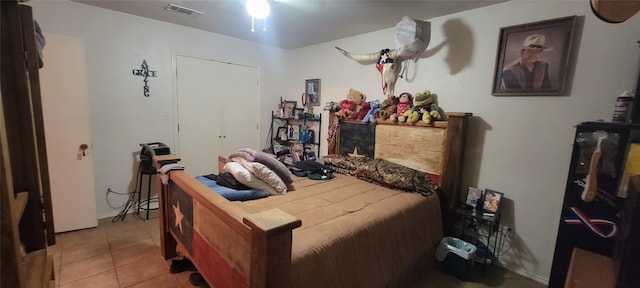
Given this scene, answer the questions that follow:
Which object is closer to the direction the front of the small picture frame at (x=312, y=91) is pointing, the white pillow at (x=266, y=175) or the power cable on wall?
the white pillow

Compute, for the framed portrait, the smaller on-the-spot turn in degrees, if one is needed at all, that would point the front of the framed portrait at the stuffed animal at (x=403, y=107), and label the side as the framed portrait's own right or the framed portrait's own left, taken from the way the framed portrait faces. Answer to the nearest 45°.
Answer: approximately 45° to the framed portrait's own right

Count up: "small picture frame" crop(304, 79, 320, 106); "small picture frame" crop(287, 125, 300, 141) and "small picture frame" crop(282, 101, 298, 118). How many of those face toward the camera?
3

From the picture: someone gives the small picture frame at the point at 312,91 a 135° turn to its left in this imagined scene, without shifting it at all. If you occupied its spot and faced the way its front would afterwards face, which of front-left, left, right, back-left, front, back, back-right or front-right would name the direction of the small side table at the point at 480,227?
right

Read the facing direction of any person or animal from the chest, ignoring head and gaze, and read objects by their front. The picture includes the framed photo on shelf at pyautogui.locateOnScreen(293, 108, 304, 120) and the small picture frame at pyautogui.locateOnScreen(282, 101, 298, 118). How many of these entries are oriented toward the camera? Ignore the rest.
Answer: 2

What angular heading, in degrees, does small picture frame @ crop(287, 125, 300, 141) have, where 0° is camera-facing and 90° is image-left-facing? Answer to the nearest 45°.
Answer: approximately 0°

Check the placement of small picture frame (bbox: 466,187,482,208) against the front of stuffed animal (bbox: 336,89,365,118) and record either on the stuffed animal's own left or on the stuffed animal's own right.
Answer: on the stuffed animal's own left

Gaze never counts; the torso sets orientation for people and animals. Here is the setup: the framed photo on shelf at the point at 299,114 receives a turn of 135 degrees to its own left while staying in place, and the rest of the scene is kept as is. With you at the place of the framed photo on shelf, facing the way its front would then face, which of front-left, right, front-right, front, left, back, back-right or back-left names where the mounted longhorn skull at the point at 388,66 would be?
right

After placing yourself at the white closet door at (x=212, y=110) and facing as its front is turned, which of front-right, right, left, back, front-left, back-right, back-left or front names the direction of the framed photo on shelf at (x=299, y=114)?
front-left

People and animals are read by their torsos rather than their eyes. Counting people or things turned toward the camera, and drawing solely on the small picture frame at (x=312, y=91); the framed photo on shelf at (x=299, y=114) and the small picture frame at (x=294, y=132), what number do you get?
3

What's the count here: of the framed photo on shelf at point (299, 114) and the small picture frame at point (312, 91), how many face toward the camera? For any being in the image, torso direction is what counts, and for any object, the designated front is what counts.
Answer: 2
